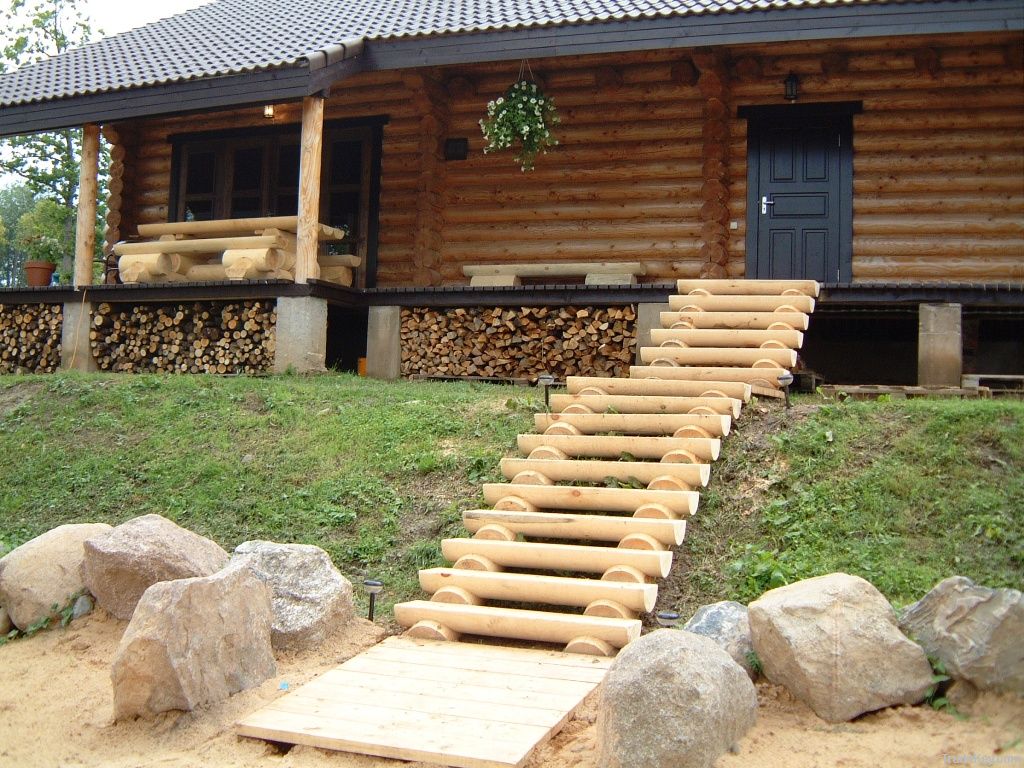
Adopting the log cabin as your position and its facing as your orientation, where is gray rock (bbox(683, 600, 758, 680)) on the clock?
The gray rock is roughly at 12 o'clock from the log cabin.

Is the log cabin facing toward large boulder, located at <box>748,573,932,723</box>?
yes

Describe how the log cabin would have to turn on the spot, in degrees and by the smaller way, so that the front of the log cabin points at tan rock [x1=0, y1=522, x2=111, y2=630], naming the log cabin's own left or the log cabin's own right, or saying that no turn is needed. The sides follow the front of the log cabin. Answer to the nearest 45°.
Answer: approximately 45° to the log cabin's own right

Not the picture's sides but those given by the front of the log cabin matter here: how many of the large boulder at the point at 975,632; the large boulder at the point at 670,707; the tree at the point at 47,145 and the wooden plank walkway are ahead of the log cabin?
3

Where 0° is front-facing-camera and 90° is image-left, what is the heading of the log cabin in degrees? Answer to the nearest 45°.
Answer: approximately 0°

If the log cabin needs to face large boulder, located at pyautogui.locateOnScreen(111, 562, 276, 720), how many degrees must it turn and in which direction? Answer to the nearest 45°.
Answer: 0° — it already faces it

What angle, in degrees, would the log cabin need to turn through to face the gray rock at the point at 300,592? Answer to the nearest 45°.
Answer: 0° — it already faces it

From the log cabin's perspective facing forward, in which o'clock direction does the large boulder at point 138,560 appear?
The large boulder is roughly at 1 o'clock from the log cabin.

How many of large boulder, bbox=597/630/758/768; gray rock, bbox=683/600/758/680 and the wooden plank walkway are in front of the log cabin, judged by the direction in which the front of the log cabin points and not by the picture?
3

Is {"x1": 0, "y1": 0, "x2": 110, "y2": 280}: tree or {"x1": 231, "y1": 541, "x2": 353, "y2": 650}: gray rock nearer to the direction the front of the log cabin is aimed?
the gray rock
